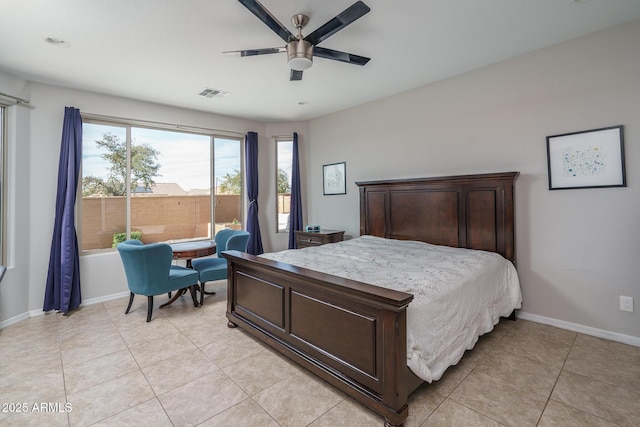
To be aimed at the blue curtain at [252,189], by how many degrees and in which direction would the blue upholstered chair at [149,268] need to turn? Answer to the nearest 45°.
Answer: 0° — it already faces it

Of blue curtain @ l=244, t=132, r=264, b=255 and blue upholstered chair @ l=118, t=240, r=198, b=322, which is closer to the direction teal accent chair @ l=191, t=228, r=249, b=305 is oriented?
the blue upholstered chair

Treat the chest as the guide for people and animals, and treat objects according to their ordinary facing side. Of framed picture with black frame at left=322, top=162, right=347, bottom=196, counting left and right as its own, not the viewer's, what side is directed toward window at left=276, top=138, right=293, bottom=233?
right

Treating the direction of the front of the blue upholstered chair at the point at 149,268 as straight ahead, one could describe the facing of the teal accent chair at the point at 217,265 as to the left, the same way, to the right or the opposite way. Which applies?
the opposite way

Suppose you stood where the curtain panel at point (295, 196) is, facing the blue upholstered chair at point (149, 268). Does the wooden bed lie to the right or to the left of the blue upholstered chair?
left

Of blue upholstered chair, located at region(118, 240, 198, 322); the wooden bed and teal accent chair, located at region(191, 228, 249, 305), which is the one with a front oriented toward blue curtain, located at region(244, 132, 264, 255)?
the blue upholstered chair

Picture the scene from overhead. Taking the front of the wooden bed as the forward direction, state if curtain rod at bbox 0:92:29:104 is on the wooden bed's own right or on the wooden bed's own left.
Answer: on the wooden bed's own right

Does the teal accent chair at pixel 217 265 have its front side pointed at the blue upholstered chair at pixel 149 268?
yes

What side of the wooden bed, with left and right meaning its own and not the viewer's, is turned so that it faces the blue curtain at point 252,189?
right

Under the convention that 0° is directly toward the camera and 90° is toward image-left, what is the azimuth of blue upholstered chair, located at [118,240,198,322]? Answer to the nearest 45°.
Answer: approximately 225°

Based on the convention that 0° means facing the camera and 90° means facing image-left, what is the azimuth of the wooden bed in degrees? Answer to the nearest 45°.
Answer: approximately 45°
